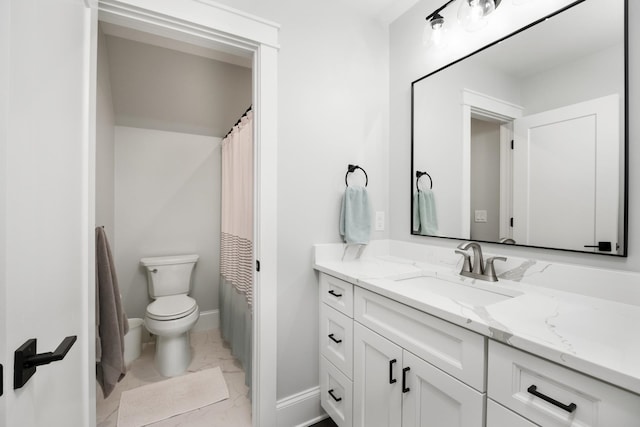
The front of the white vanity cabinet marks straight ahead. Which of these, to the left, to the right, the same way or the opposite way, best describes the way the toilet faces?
to the left

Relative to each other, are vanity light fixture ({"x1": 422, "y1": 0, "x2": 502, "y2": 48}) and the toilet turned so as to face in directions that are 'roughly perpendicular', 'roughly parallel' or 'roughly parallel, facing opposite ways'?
roughly perpendicular

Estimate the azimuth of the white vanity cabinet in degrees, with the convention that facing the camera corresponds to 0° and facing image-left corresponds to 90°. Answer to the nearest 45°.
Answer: approximately 45°

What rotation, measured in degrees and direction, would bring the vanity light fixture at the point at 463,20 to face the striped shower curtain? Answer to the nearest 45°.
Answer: approximately 45° to its right
